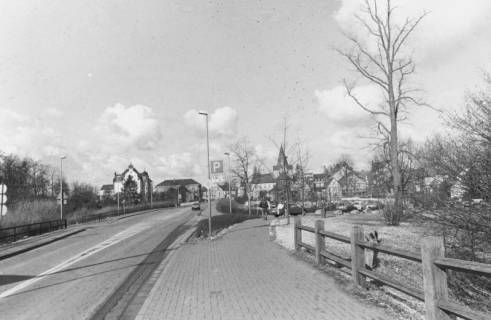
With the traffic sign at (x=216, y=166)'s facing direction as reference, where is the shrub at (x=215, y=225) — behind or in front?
behind

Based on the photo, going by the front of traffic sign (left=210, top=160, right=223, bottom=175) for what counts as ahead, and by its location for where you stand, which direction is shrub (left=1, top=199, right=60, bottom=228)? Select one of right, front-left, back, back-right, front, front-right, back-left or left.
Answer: back-right

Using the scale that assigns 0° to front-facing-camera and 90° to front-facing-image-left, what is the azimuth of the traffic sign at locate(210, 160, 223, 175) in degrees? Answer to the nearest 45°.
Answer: approximately 0°
